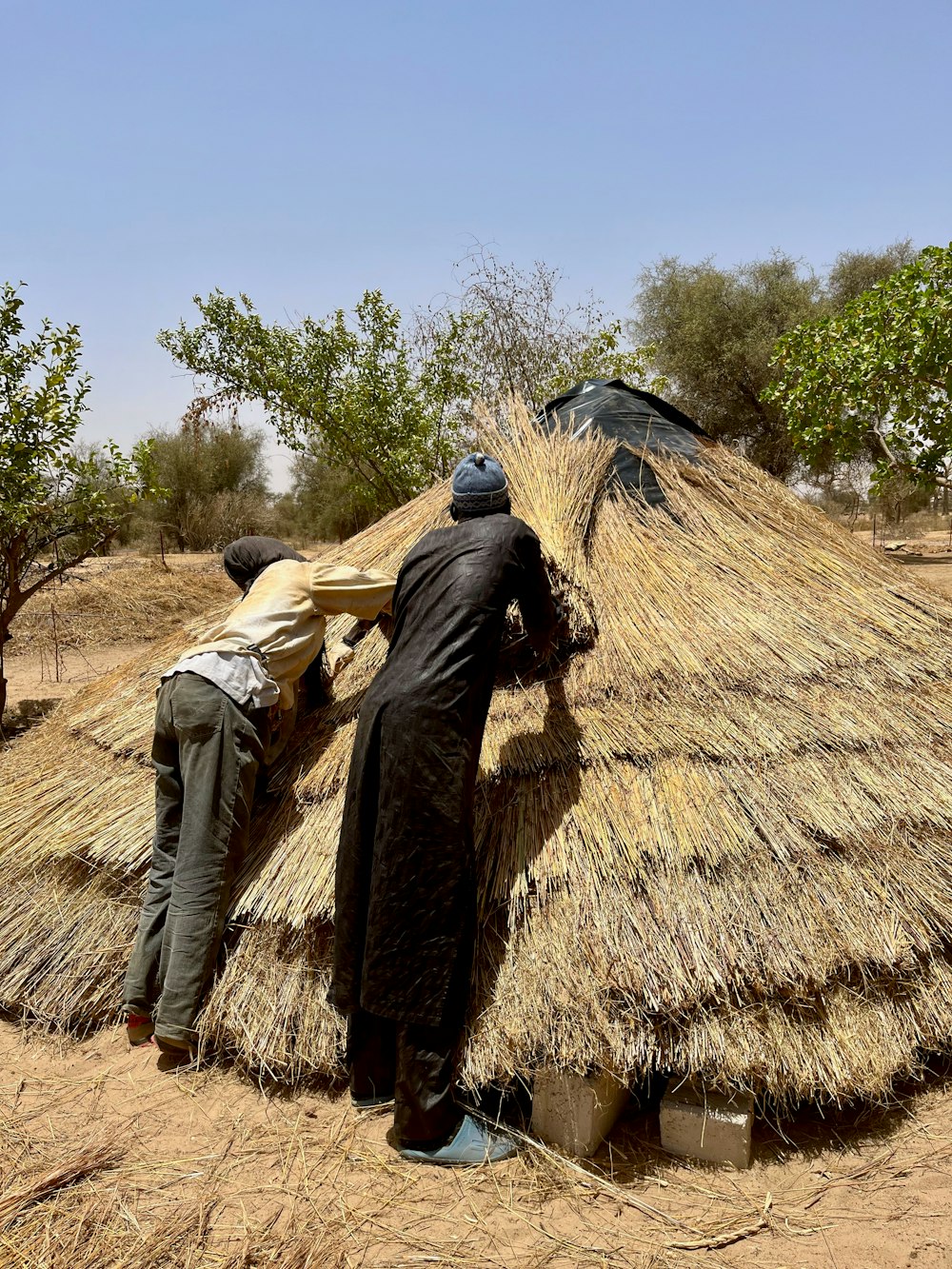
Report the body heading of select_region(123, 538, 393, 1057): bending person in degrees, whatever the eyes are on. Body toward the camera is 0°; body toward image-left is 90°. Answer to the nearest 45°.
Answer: approximately 225°

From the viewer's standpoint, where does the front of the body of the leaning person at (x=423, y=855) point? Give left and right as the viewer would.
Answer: facing away from the viewer and to the right of the viewer

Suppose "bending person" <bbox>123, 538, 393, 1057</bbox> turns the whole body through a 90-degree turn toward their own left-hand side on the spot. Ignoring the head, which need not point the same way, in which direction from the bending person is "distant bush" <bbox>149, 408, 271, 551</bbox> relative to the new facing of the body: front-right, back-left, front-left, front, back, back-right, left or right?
front-right

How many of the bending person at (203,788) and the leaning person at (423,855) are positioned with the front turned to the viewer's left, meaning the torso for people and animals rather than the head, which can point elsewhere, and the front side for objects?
0

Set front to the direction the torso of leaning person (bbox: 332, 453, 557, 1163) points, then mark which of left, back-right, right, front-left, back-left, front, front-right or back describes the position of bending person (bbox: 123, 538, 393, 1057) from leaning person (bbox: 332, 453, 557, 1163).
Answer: left

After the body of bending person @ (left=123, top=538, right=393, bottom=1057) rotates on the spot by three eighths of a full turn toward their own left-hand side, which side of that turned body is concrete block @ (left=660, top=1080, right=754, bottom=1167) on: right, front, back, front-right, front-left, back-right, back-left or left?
back-left

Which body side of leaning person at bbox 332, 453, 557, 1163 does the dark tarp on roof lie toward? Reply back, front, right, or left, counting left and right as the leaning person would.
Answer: front

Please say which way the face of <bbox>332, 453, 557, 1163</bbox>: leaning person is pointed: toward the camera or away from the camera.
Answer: away from the camera

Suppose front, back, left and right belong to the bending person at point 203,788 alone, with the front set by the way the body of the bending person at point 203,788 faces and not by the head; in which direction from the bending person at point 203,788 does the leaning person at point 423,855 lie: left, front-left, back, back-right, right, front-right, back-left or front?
right

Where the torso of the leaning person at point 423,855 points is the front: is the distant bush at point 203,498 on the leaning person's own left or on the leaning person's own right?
on the leaning person's own left

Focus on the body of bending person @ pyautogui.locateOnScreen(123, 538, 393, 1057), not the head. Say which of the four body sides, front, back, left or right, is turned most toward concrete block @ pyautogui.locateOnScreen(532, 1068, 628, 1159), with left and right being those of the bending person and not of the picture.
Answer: right
